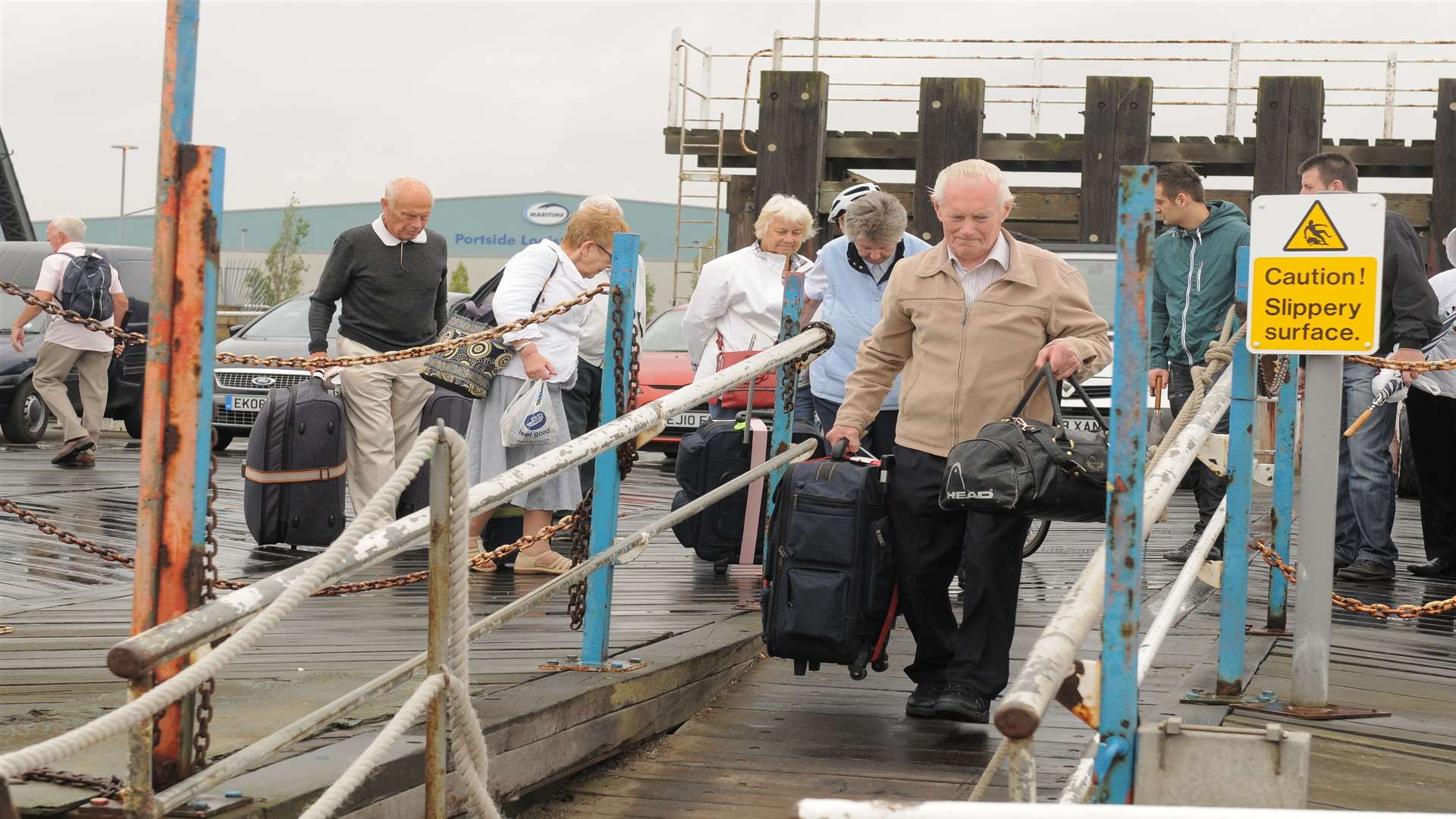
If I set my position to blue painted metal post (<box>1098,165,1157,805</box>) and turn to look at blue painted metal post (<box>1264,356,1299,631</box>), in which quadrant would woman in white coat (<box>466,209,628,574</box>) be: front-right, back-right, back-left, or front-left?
front-left

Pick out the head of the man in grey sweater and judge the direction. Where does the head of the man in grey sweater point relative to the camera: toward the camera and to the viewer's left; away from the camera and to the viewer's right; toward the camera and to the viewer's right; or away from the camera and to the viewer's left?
toward the camera and to the viewer's right

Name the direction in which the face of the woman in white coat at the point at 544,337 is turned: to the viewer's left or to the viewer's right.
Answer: to the viewer's right

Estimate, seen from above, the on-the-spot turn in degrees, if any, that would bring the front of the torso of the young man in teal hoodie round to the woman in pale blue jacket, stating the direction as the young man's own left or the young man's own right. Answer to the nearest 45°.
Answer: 0° — they already face them

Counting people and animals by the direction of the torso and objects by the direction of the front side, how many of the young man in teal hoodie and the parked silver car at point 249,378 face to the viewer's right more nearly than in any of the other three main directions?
0

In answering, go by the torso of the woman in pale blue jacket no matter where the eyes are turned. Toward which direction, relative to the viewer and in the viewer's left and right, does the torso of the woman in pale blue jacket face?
facing the viewer

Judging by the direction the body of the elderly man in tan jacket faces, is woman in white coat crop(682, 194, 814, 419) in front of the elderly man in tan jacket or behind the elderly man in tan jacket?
behind

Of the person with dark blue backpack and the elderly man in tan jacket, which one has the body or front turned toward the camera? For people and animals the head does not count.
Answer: the elderly man in tan jacket

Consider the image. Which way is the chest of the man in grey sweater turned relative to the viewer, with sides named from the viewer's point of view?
facing the viewer and to the right of the viewer

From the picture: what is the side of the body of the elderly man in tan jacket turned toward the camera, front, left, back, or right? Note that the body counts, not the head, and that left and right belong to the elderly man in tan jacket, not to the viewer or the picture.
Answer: front
